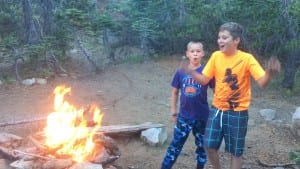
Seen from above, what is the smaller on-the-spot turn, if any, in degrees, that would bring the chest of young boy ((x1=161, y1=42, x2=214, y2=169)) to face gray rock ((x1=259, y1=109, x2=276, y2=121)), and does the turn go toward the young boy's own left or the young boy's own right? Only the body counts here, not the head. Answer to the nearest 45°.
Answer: approximately 135° to the young boy's own left

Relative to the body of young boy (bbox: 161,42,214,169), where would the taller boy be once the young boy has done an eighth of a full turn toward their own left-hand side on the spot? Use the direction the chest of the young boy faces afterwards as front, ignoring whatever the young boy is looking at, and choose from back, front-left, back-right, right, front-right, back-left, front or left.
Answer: front

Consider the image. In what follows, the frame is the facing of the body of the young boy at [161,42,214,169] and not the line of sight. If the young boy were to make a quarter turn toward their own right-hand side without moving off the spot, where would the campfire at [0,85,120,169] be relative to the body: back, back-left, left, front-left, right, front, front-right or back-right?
front

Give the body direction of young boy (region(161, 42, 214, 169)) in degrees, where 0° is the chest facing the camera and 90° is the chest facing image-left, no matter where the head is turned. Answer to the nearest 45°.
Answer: approximately 0°

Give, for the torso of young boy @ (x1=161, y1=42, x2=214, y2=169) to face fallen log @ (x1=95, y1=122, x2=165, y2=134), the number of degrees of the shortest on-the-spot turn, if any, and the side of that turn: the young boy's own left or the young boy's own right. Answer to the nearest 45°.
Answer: approximately 135° to the young boy's own right

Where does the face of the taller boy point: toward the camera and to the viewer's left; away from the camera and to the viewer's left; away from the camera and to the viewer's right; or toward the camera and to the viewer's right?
toward the camera and to the viewer's left
